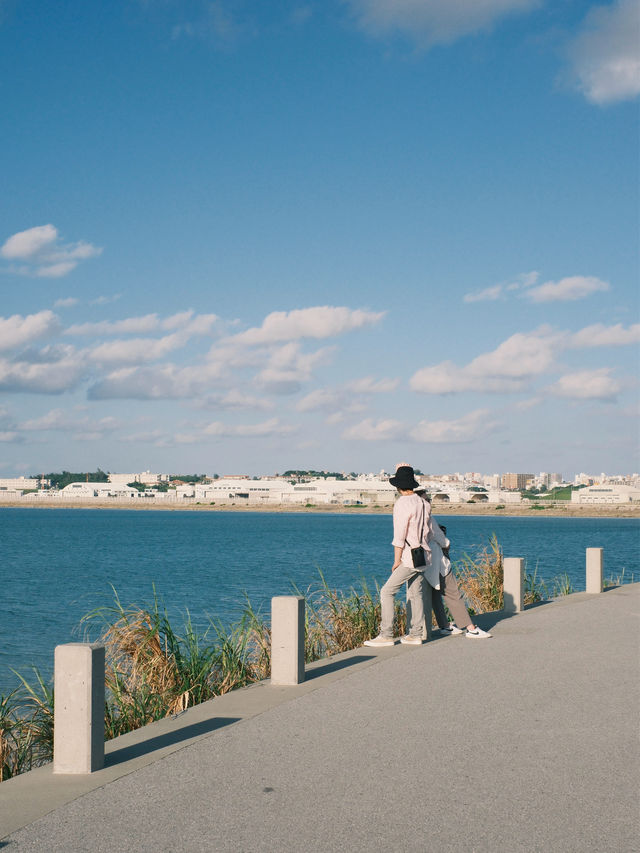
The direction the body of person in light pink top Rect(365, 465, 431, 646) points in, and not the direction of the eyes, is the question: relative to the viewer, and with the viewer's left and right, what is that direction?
facing away from the viewer and to the left of the viewer

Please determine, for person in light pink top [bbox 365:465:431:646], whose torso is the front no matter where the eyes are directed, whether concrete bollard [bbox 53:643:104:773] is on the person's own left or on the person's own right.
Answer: on the person's own left

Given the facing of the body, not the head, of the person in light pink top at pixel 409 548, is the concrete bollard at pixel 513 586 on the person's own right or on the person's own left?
on the person's own right

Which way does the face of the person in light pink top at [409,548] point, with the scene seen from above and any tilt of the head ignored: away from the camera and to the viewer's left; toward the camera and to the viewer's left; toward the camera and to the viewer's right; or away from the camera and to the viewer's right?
away from the camera and to the viewer's left

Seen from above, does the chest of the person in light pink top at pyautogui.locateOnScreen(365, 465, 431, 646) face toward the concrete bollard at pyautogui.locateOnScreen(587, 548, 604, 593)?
no

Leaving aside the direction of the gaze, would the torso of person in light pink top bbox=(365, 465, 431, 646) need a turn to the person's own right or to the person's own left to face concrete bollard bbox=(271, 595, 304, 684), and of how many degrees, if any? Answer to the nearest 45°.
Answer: approximately 90° to the person's own left
